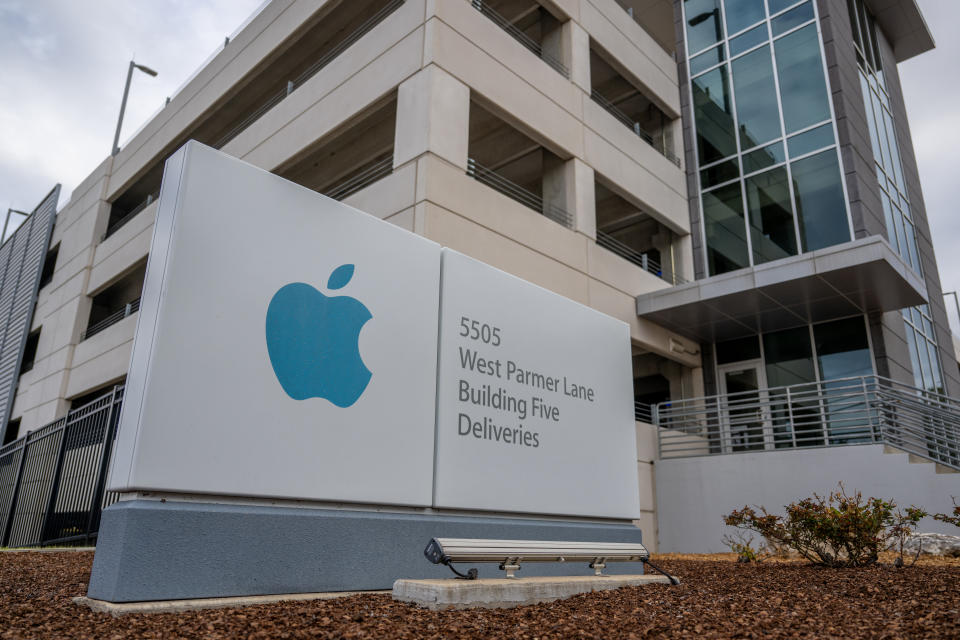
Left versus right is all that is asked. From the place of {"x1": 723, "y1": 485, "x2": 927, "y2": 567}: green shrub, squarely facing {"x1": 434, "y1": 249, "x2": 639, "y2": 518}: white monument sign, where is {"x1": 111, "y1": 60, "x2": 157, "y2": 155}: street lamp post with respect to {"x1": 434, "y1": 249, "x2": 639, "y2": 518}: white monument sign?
right

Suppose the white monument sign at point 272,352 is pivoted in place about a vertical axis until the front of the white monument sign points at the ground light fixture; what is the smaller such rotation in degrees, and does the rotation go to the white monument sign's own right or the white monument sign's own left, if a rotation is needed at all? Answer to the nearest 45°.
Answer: approximately 45° to the white monument sign's own left

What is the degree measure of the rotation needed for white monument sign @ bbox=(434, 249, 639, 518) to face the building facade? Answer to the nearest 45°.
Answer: approximately 135° to its left
